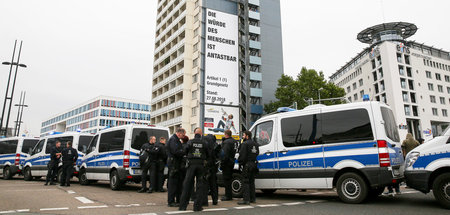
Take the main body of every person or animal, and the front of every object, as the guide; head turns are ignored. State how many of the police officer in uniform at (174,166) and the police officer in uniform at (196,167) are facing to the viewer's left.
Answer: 0

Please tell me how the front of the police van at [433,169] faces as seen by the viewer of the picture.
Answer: facing to the left of the viewer

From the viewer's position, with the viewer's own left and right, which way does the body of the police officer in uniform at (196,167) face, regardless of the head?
facing away from the viewer

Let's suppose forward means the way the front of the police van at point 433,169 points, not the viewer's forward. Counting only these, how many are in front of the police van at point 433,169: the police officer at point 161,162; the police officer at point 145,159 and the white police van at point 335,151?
3

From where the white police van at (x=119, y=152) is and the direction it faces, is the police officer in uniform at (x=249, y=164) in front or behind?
behind

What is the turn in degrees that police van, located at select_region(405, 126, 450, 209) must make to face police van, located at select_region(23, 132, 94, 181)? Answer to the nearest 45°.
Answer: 0° — it already faces it

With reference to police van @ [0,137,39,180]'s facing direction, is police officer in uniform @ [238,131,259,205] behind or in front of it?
behind

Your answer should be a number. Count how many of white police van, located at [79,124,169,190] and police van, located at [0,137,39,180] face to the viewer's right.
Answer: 0

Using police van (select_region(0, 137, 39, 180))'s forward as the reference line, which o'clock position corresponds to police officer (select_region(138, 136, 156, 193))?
The police officer is roughly at 7 o'clock from the police van.

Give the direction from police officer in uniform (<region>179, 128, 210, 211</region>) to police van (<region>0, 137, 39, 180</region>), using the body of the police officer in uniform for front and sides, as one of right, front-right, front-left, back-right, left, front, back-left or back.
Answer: front-left

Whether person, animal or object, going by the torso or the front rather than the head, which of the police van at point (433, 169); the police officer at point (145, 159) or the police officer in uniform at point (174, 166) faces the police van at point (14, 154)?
the police van at point (433, 169)
